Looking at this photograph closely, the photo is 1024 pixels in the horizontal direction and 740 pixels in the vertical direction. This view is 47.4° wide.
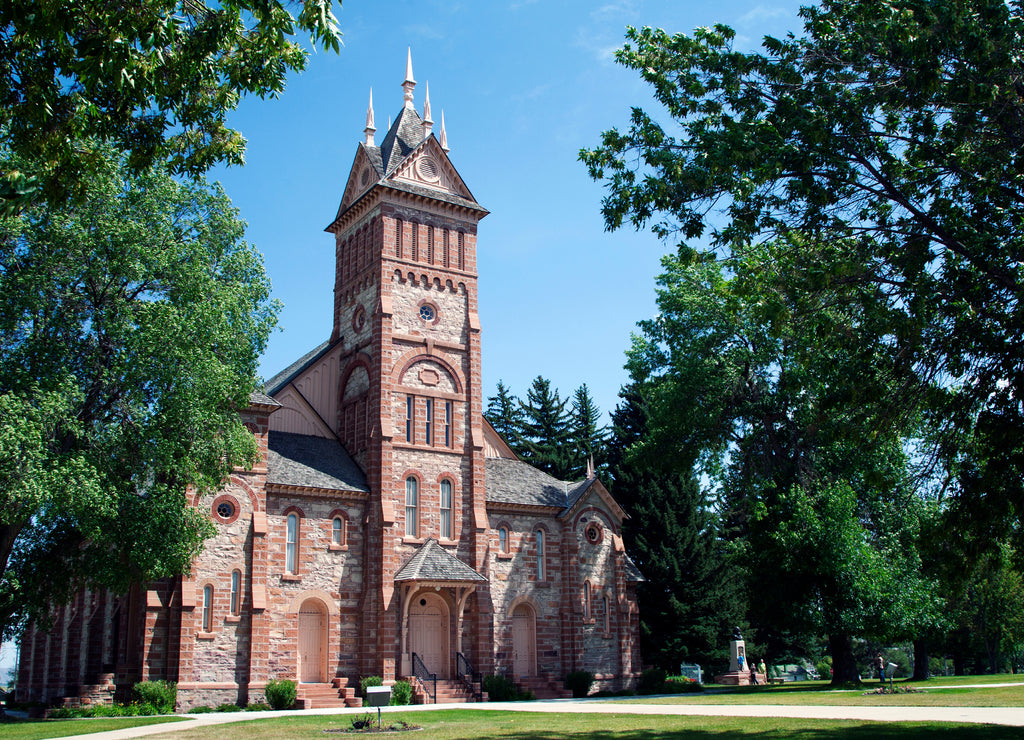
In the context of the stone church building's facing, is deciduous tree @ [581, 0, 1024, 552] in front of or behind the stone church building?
in front

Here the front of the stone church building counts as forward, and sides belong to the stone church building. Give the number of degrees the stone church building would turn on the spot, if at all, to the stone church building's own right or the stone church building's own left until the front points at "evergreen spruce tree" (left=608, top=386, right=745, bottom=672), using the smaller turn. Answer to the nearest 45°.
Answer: approximately 90° to the stone church building's own left

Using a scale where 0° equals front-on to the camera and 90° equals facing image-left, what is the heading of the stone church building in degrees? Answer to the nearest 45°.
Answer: approximately 315°

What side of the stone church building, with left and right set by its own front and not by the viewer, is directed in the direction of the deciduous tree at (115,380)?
right

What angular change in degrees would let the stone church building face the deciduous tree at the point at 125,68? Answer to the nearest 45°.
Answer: approximately 45° to its right

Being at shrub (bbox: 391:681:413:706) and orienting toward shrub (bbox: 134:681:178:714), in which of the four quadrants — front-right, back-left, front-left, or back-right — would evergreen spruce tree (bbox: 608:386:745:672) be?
back-right

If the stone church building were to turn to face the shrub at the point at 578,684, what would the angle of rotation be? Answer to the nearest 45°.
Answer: approximately 45° to its left

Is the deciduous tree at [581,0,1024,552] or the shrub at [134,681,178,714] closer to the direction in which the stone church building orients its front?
the deciduous tree
